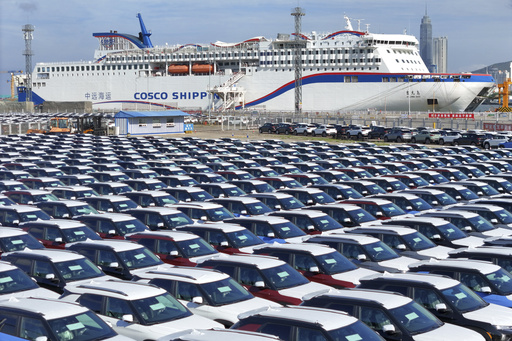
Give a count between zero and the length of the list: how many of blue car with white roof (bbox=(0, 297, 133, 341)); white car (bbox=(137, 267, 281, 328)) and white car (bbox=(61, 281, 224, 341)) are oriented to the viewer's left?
0

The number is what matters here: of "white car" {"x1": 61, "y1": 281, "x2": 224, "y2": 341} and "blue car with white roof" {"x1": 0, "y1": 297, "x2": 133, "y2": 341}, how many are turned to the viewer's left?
0

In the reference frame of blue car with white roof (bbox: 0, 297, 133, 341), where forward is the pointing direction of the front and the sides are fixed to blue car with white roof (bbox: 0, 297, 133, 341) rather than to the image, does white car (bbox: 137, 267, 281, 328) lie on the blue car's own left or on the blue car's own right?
on the blue car's own left

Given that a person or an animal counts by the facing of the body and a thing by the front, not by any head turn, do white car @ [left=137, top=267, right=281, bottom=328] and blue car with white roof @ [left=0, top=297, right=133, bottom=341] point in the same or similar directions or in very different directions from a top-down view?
same or similar directions

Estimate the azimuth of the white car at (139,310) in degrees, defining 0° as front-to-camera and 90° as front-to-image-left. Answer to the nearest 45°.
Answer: approximately 315°

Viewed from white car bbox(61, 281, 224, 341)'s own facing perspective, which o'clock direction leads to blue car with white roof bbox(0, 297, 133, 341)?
blue car with white roof bbox(0, 297, 133, 341) is roughly at 3 o'clock from white car bbox(61, 281, 224, 341).

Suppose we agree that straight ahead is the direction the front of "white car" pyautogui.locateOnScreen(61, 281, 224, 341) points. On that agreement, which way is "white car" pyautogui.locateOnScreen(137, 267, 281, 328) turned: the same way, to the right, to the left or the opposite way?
the same way

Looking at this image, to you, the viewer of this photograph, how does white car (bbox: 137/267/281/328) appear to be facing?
facing the viewer and to the right of the viewer

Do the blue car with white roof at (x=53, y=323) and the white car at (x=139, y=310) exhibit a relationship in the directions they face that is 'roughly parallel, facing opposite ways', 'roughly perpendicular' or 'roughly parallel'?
roughly parallel

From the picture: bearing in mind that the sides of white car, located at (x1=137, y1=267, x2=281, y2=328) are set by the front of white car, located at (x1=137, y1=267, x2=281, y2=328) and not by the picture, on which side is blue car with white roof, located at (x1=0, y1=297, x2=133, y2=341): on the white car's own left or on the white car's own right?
on the white car's own right

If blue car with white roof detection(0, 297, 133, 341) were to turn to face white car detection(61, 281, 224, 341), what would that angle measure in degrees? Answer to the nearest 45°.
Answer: approximately 90° to its left
